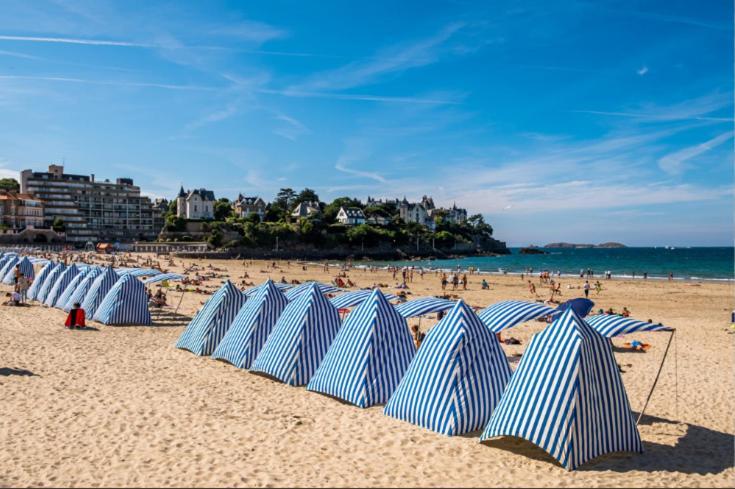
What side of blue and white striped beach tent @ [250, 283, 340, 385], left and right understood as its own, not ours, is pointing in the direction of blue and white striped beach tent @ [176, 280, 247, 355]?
left

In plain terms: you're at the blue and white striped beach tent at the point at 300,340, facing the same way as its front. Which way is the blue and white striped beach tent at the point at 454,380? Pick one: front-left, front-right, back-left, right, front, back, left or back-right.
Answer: right

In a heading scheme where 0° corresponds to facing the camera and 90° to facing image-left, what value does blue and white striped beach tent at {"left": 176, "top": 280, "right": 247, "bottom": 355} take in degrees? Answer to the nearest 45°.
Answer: approximately 225°

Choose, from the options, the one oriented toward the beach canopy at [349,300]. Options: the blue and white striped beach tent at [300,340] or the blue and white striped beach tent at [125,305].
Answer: the blue and white striped beach tent at [300,340]

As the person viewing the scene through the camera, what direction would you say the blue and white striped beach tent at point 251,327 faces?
facing away from the viewer and to the right of the viewer

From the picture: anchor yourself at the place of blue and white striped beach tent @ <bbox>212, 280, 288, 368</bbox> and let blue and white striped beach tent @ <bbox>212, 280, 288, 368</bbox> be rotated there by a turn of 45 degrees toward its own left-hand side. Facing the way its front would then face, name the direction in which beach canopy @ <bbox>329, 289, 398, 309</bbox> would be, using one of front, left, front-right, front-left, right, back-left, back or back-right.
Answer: right

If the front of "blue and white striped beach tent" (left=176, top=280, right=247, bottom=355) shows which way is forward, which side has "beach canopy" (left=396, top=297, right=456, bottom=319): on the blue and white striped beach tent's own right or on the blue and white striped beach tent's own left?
on the blue and white striped beach tent's own right

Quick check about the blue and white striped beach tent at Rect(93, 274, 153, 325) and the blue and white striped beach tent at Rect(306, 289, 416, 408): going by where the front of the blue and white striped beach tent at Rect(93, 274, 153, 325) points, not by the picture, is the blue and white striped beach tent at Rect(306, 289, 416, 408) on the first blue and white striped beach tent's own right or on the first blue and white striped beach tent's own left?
on the first blue and white striped beach tent's own right
